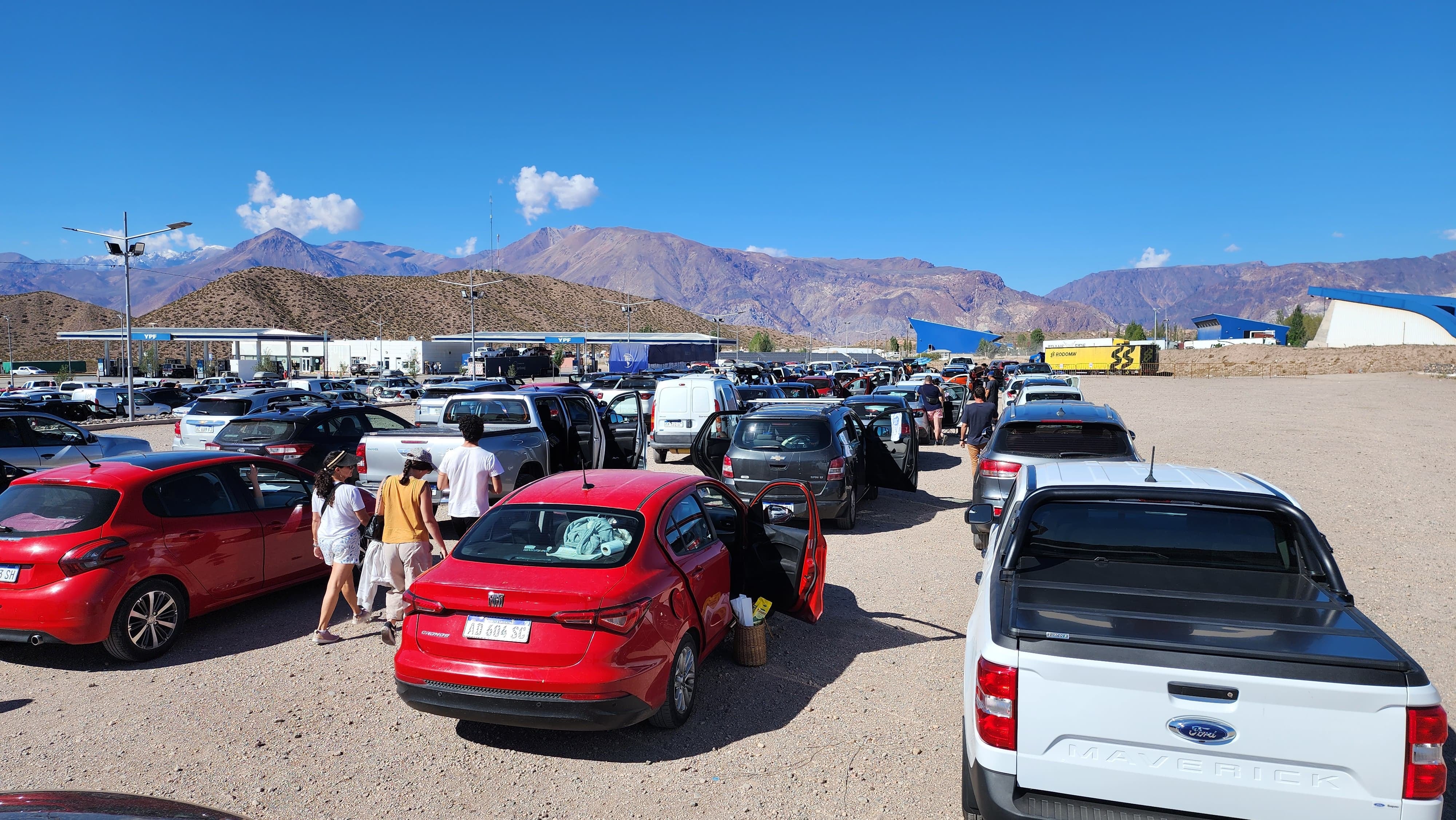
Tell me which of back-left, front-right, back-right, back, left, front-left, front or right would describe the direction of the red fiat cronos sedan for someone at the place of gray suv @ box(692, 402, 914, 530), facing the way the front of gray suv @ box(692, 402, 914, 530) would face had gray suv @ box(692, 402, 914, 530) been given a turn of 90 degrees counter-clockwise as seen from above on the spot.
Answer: left

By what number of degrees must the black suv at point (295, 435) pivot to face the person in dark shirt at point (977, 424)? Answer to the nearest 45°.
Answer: approximately 45° to its right

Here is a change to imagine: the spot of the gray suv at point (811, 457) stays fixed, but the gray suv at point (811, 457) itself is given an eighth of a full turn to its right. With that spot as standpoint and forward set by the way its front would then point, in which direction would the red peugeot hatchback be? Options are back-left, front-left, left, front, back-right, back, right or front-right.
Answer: back

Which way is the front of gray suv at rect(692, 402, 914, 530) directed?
away from the camera

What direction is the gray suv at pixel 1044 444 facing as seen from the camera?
away from the camera

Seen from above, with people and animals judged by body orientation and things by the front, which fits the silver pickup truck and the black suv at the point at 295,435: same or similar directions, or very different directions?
same or similar directions

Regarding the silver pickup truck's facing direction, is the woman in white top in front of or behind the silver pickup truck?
behind

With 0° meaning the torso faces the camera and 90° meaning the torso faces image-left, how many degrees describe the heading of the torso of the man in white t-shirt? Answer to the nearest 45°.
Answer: approximately 180°

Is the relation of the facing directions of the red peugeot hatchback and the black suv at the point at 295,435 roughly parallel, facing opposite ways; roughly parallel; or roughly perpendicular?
roughly parallel

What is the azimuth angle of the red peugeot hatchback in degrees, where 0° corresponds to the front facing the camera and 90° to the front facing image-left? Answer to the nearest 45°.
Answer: approximately 225°
